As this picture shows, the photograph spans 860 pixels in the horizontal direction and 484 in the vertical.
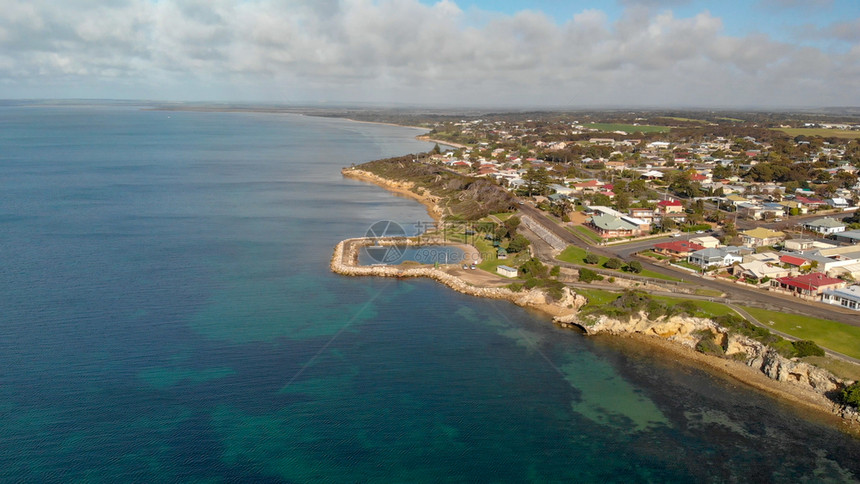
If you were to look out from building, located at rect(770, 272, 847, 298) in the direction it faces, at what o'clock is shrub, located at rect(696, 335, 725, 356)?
The shrub is roughly at 11 o'clock from the building.

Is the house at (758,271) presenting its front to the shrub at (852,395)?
no

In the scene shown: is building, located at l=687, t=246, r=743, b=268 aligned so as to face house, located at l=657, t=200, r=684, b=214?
no

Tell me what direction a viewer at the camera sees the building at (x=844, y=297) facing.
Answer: facing the viewer and to the left of the viewer

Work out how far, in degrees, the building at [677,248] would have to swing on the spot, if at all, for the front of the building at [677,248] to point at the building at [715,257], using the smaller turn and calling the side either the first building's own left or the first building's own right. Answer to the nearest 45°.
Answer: approximately 90° to the first building's own left

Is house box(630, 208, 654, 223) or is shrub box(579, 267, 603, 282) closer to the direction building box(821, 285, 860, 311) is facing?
the shrub

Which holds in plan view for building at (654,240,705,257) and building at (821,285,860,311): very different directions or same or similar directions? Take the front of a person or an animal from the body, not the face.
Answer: same or similar directions

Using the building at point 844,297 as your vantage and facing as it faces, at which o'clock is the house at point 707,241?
The house is roughly at 3 o'clock from the building.

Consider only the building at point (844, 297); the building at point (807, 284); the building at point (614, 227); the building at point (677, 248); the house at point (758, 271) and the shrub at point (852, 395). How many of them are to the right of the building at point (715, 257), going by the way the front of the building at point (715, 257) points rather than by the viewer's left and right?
2

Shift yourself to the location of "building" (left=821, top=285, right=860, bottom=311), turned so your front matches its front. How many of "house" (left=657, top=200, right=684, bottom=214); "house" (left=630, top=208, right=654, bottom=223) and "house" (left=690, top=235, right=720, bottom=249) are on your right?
3

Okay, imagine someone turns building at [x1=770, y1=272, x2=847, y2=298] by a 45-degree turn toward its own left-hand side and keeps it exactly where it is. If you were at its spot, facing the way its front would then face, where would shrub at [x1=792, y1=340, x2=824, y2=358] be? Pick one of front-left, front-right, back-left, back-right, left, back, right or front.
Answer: front

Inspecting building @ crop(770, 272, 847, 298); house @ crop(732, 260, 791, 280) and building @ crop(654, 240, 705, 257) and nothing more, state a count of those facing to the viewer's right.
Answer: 0

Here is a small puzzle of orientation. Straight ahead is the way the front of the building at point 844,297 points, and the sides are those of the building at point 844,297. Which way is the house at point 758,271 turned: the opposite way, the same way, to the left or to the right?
the same way

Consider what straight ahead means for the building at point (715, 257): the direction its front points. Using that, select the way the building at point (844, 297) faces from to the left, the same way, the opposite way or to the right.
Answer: the same way

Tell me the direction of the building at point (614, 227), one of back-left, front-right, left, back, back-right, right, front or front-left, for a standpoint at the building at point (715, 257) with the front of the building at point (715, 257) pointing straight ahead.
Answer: right

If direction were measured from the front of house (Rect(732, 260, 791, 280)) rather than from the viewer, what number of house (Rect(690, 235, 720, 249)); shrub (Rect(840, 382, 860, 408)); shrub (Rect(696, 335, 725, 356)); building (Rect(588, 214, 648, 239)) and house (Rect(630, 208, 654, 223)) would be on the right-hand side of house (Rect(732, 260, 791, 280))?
3

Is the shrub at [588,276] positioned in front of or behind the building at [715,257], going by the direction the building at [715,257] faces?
in front

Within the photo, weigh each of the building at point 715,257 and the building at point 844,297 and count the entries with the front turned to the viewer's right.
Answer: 0

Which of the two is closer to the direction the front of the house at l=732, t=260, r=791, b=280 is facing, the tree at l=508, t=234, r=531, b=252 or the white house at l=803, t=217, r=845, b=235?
the tree

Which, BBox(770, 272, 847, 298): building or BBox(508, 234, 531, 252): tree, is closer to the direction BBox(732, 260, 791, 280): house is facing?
the tree
